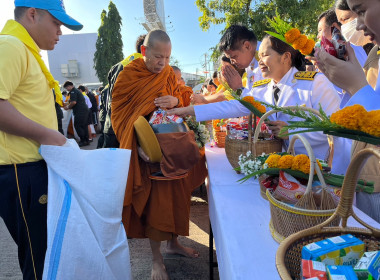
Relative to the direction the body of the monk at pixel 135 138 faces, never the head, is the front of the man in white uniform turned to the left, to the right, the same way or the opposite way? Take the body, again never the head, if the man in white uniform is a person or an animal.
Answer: to the right

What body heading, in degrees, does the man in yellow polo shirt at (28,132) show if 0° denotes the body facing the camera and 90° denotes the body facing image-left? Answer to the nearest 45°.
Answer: approximately 270°

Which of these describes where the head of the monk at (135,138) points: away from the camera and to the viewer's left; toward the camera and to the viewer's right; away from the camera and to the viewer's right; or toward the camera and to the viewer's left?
toward the camera and to the viewer's right

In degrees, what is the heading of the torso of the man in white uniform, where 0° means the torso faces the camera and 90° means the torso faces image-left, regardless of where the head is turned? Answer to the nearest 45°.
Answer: approximately 45°

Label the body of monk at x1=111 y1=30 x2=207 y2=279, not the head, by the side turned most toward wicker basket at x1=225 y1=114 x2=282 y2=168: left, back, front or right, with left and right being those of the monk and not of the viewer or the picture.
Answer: front

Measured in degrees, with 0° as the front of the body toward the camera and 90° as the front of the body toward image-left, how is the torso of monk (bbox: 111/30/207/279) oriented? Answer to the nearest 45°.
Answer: approximately 315°

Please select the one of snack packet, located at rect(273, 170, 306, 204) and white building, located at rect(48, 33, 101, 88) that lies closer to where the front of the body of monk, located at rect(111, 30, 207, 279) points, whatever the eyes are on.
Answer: the snack packet

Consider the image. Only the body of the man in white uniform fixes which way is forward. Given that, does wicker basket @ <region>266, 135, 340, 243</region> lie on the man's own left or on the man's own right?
on the man's own left

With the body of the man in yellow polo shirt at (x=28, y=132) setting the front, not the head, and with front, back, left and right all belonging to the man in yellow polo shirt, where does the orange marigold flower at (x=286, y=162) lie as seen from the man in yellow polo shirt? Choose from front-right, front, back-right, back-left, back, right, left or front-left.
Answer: front-right

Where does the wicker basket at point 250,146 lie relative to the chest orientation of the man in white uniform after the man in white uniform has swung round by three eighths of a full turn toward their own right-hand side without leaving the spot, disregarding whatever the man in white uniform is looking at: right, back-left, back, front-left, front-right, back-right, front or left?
back

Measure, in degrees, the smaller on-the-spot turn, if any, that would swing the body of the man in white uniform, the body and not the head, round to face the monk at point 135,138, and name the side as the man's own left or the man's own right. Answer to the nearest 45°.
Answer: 0° — they already face them

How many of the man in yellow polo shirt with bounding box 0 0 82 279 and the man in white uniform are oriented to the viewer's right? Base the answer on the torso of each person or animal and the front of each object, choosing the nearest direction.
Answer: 1

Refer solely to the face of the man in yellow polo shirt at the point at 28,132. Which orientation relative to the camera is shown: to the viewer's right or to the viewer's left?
to the viewer's right
